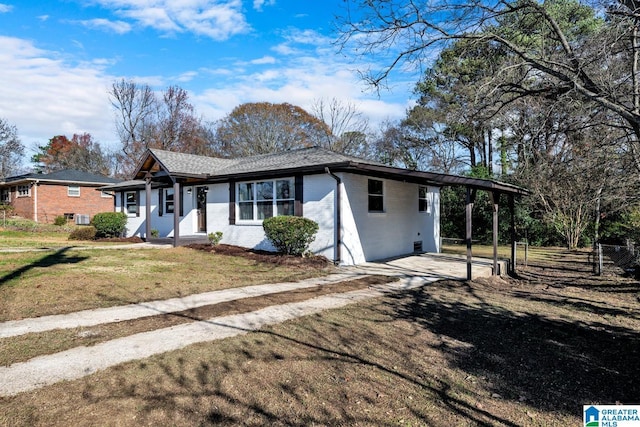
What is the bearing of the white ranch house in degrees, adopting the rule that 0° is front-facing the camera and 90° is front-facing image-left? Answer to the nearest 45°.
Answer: approximately 45°

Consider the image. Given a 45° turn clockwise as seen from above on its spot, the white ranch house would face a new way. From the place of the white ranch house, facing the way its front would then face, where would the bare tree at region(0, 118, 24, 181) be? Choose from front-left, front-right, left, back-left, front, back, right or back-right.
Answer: front-right

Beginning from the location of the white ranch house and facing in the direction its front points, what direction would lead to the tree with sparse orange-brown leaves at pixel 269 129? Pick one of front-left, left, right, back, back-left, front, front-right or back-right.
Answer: back-right

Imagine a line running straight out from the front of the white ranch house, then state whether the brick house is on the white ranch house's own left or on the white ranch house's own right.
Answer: on the white ranch house's own right

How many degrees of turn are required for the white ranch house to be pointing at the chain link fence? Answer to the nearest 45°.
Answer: approximately 135° to its left

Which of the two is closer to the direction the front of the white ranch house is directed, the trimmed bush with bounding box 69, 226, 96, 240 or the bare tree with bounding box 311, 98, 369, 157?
the trimmed bush

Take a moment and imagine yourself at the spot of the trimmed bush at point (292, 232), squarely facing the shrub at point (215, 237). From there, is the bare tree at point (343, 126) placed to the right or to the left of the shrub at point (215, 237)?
right

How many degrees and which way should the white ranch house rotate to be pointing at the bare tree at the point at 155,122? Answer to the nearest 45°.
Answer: approximately 90° to its right
